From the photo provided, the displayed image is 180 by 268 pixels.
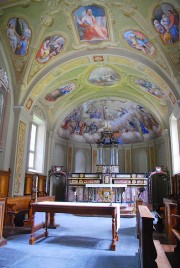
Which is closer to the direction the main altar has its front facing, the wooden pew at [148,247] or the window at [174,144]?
the wooden pew

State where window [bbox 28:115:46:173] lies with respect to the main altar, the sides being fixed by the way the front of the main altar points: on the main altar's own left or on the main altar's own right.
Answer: on the main altar's own right

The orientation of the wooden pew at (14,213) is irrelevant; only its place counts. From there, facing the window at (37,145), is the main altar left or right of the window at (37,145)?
right

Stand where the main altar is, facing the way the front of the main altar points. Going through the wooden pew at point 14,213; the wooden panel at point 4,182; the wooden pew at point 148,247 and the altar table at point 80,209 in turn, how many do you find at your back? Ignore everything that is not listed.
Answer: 0

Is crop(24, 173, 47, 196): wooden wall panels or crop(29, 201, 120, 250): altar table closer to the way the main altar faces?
the altar table

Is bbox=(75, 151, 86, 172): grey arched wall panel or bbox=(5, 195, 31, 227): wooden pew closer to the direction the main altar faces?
the wooden pew

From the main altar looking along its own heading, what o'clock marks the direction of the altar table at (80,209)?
The altar table is roughly at 12 o'clock from the main altar.

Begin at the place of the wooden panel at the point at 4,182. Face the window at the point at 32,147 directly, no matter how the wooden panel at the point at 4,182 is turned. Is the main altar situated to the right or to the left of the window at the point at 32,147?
right

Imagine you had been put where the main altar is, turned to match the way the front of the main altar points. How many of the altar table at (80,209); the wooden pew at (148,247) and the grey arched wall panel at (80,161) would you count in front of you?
2

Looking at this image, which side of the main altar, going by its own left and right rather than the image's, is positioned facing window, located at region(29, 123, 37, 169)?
right

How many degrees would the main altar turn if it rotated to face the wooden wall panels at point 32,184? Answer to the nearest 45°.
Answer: approximately 45° to its right

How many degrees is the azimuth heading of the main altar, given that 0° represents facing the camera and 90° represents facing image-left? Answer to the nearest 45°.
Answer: approximately 0°
